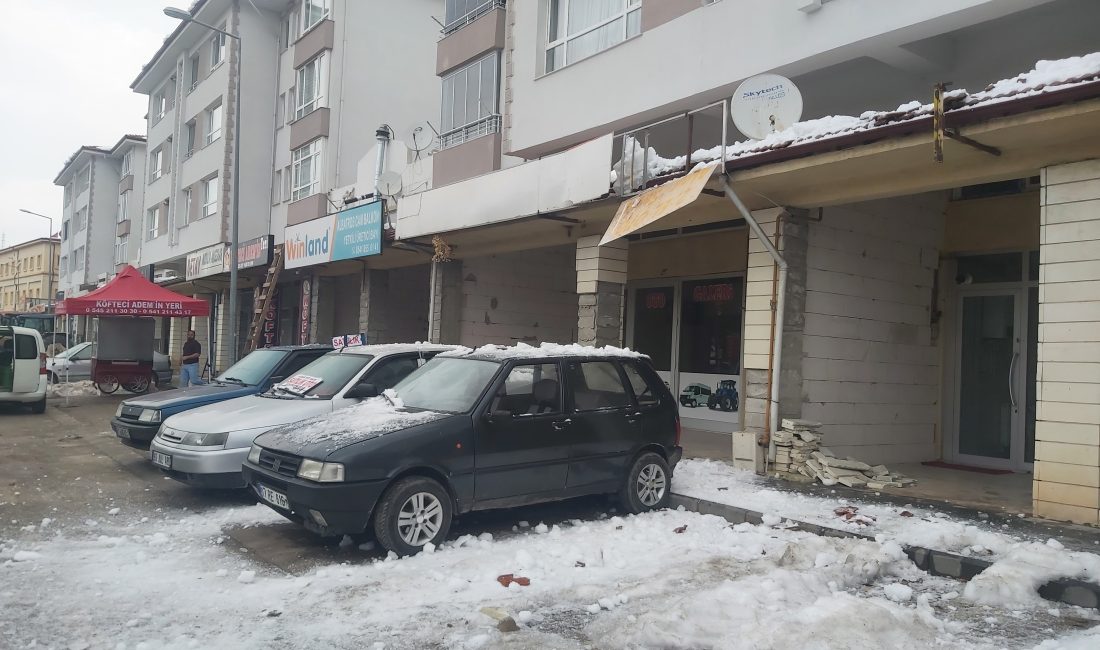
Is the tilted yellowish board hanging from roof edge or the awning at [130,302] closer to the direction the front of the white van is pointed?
the awning

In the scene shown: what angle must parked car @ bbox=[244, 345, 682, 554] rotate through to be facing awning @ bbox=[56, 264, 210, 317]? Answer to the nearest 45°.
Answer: approximately 90° to its right

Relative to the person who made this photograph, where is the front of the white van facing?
facing away from the viewer and to the left of the viewer

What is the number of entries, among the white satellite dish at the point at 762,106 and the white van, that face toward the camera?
1

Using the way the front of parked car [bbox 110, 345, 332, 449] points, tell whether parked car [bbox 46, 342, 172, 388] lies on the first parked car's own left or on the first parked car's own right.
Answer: on the first parked car's own right

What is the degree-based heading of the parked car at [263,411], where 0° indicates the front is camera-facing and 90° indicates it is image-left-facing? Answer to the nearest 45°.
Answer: approximately 45°

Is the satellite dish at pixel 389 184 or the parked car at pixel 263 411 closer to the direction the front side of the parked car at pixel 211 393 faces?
the parked car

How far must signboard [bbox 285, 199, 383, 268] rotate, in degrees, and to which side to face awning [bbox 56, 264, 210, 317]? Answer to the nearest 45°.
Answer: approximately 90° to its right

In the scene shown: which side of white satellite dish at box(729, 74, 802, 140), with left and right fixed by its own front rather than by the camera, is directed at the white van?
right
